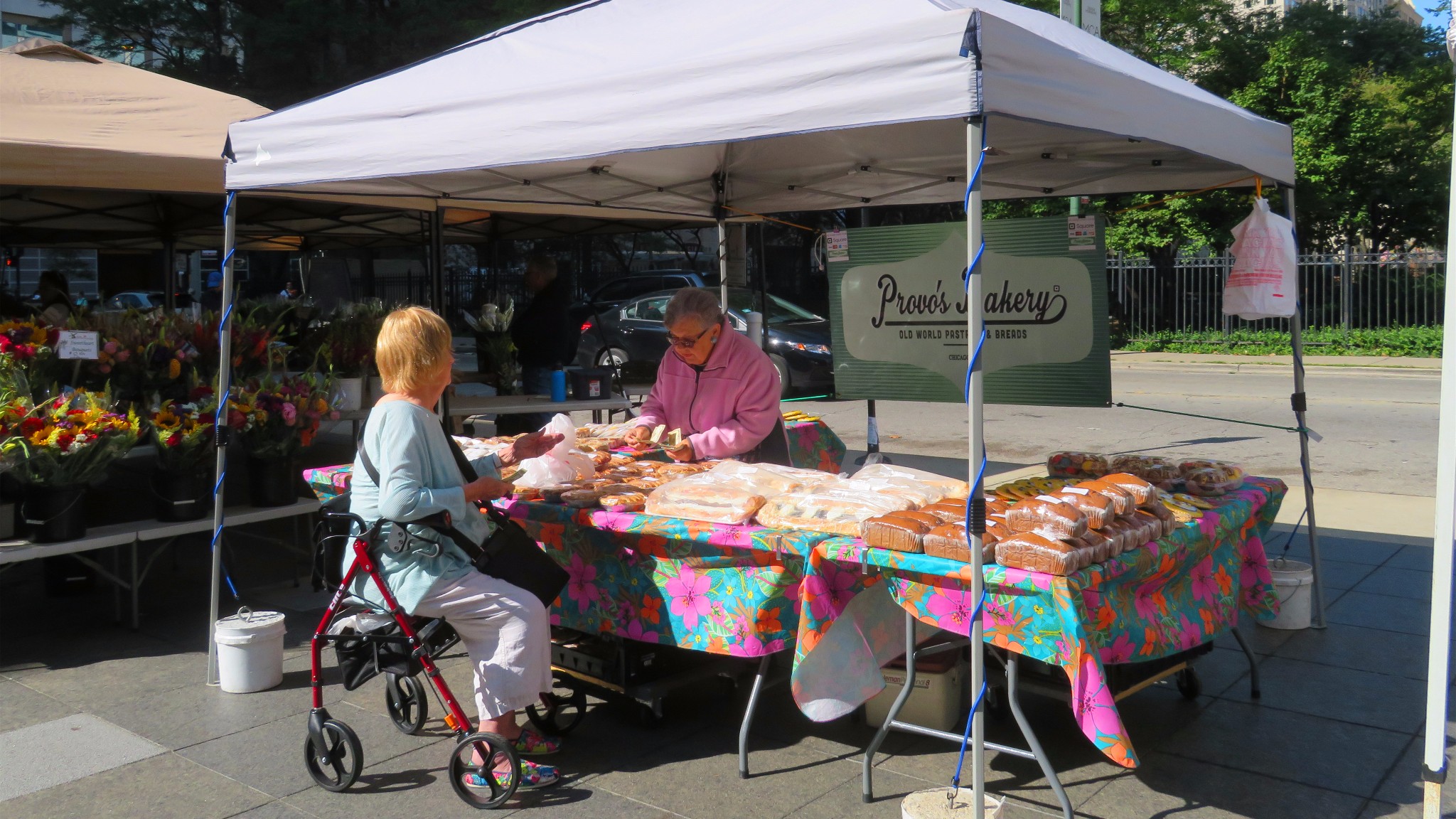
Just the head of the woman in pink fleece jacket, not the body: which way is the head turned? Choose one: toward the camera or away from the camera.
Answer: toward the camera

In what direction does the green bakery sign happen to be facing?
toward the camera

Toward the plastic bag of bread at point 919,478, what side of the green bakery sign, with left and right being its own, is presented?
front

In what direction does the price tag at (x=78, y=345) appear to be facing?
toward the camera

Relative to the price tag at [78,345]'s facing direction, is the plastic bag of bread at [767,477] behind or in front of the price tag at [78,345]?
in front

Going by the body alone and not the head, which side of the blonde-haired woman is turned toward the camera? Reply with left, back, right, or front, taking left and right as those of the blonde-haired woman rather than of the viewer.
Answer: right

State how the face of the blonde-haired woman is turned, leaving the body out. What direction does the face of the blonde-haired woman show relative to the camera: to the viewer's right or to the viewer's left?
to the viewer's right

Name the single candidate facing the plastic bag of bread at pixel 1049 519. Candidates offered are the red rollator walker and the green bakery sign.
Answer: the green bakery sign

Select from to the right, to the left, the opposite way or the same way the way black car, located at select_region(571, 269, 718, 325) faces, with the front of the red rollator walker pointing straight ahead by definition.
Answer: the same way

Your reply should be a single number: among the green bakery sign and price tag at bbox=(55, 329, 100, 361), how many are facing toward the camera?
2

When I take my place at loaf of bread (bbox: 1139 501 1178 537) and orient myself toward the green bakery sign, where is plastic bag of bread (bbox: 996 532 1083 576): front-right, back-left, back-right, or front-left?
back-left
